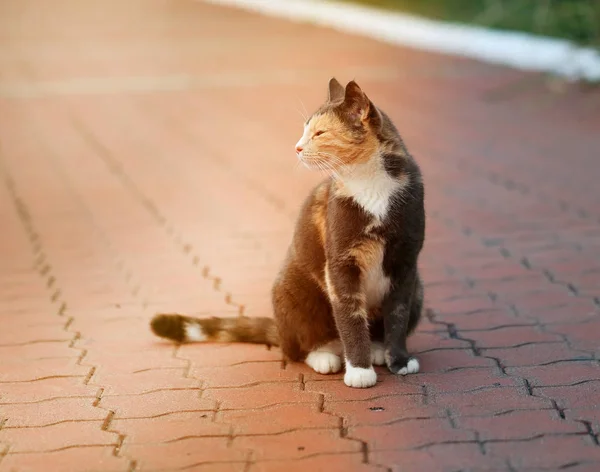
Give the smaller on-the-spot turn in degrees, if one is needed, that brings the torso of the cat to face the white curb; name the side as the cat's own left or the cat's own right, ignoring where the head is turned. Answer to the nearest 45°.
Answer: approximately 135° to the cat's own left

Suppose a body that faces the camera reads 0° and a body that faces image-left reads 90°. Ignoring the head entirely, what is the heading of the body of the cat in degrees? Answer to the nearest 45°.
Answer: approximately 315°
